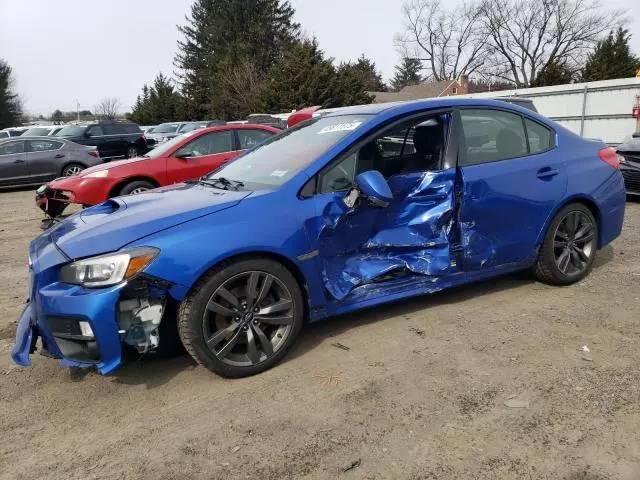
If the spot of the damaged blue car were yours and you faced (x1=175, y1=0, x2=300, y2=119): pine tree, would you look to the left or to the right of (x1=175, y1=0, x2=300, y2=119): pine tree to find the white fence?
right

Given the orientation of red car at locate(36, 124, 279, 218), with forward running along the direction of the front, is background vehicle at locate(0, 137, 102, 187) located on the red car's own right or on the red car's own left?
on the red car's own right

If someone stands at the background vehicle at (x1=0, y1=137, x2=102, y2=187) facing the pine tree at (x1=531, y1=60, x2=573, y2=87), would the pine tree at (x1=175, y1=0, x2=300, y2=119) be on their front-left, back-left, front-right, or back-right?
front-left

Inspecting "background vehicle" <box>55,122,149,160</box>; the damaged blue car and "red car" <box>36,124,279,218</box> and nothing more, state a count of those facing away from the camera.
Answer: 0

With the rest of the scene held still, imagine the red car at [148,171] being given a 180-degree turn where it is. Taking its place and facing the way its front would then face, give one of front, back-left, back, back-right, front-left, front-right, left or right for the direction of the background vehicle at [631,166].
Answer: front-right

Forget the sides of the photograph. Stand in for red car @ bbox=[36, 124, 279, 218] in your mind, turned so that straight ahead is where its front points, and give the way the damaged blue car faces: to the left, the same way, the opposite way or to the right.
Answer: the same way

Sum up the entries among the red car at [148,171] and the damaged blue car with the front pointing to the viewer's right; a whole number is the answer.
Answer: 0

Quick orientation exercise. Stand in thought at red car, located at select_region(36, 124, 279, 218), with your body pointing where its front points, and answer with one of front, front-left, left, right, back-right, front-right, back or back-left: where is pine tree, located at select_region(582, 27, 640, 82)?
back

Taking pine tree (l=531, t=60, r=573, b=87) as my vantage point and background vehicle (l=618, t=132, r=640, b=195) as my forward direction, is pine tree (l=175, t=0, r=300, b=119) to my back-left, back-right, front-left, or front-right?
front-right

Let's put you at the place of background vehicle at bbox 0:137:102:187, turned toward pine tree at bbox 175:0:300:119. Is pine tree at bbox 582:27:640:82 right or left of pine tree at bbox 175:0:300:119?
right

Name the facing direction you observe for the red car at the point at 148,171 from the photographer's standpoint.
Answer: facing the viewer and to the left of the viewer

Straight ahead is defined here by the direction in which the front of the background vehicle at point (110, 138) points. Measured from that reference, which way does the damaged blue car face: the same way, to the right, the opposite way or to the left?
the same way

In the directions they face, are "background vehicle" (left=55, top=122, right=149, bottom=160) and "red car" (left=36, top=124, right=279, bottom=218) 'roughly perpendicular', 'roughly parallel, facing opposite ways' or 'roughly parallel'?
roughly parallel

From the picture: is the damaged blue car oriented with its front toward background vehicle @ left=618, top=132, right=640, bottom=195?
no
